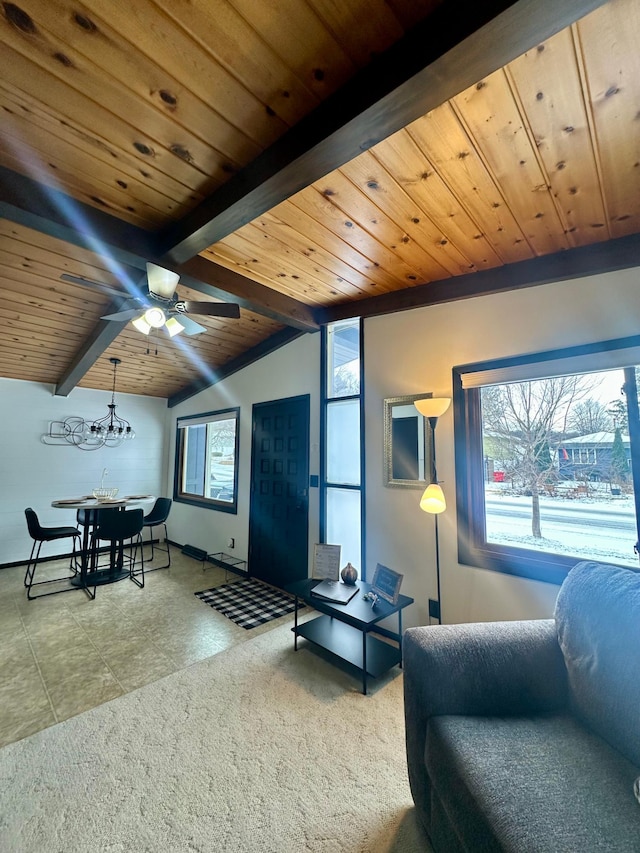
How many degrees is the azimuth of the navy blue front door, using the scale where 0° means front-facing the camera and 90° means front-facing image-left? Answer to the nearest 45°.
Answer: approximately 45°

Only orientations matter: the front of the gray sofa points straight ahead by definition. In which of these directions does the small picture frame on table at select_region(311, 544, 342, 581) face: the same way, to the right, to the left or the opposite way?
to the left

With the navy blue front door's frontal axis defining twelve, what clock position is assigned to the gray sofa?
The gray sofa is roughly at 10 o'clock from the navy blue front door.

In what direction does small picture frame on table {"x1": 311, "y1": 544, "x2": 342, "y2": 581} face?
toward the camera

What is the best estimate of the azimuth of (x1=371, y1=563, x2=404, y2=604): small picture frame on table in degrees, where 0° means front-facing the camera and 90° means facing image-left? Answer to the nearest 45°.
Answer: approximately 45°

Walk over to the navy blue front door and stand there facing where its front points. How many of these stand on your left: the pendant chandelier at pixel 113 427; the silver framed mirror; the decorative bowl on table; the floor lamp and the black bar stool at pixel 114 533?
2

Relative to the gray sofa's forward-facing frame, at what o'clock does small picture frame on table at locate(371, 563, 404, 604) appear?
The small picture frame on table is roughly at 3 o'clock from the gray sofa.

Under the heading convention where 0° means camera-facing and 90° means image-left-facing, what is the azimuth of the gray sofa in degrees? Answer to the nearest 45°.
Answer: approximately 45°

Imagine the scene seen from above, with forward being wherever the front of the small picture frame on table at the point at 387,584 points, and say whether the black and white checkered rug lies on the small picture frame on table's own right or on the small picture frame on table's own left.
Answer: on the small picture frame on table's own right

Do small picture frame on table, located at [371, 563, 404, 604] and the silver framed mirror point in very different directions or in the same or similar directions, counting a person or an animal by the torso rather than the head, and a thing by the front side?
same or similar directions

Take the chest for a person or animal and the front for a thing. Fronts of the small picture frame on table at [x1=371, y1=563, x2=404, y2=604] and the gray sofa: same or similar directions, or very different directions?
same or similar directions

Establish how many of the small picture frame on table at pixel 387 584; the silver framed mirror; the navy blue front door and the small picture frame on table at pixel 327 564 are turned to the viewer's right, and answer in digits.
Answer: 0
